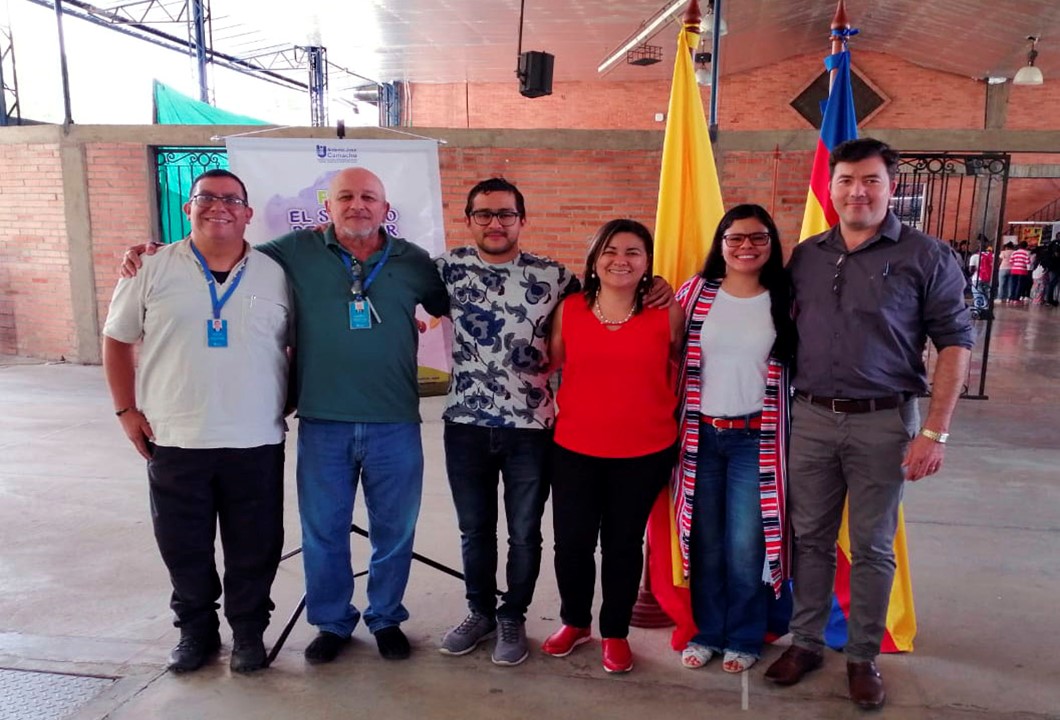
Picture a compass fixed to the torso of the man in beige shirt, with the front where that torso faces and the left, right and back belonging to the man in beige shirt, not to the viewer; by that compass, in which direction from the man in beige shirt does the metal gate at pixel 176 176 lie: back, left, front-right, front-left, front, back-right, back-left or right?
back

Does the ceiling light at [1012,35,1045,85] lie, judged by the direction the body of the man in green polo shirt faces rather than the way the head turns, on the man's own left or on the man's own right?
on the man's own left

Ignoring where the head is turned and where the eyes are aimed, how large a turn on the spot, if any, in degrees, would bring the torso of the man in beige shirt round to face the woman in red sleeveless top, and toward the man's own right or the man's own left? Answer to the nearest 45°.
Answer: approximately 45° to the man's own left

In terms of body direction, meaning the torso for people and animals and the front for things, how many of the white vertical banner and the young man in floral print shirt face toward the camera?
2

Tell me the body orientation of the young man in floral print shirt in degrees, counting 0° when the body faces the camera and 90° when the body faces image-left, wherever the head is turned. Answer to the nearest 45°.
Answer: approximately 0°

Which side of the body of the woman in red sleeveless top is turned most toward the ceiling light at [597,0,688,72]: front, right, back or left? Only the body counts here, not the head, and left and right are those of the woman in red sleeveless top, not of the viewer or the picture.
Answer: back
